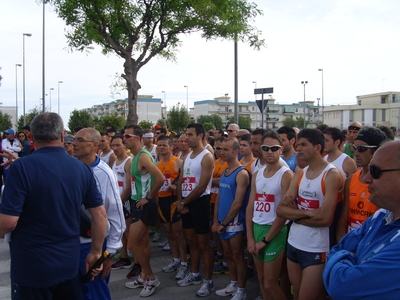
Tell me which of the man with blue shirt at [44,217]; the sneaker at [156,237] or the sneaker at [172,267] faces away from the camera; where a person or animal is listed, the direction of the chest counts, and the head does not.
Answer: the man with blue shirt

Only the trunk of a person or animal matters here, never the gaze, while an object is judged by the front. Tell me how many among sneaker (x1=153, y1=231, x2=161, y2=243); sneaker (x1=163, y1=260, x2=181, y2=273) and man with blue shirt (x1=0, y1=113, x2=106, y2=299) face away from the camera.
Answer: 1

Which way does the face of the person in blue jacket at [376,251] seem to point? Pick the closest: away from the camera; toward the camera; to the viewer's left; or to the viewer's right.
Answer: to the viewer's left

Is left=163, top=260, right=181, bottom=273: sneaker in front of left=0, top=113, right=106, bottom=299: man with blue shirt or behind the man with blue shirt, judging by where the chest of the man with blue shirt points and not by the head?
in front

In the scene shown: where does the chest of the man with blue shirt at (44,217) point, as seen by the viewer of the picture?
away from the camera

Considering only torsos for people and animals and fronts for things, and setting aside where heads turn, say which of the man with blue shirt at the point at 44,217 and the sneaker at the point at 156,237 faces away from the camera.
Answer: the man with blue shirt

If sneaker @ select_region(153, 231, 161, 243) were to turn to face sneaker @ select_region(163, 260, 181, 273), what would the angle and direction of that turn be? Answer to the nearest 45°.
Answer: approximately 45° to its left

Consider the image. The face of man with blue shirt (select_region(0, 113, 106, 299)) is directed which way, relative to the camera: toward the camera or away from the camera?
away from the camera

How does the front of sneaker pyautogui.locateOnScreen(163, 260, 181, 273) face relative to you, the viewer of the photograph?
facing the viewer and to the left of the viewer

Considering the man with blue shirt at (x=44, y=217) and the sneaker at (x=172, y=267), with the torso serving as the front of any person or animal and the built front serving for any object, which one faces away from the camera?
the man with blue shirt

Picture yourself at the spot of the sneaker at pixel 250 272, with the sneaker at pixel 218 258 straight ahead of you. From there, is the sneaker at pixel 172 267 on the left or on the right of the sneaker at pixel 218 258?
left

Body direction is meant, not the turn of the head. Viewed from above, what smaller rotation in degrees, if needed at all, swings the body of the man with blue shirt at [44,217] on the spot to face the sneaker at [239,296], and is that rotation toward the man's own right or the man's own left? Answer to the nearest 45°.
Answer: approximately 45° to the man's own right
